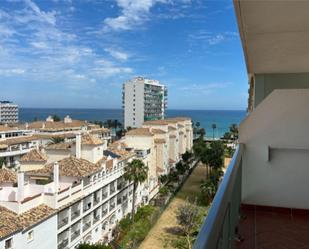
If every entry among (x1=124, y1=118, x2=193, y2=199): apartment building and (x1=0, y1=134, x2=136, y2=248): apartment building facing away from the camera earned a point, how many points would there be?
0

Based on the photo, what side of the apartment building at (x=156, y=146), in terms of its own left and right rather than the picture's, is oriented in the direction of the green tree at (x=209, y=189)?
front

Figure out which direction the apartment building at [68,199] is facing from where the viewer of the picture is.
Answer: facing the viewer and to the right of the viewer

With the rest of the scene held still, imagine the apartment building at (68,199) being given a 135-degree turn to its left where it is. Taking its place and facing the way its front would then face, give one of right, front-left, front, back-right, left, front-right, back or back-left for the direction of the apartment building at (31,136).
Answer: front

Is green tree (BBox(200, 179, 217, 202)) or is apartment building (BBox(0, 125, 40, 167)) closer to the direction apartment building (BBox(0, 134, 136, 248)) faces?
the green tree

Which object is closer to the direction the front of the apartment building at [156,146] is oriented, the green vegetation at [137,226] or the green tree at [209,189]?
the green tree

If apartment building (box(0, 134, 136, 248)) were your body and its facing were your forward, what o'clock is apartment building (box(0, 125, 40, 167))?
apartment building (box(0, 125, 40, 167)) is roughly at 7 o'clock from apartment building (box(0, 134, 136, 248)).

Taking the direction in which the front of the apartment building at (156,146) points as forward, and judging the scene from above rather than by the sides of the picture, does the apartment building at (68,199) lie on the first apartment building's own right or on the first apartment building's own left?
on the first apartment building's own right
